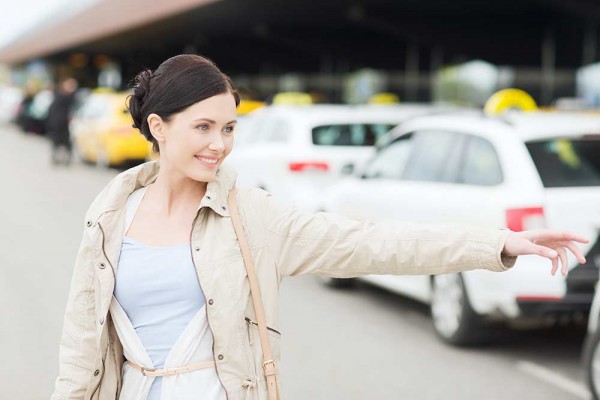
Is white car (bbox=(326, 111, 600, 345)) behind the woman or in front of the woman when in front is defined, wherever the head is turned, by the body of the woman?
behind

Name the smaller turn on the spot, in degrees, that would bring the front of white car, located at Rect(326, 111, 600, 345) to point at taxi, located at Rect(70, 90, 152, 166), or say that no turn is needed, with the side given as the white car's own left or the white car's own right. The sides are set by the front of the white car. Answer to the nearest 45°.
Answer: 0° — it already faces it

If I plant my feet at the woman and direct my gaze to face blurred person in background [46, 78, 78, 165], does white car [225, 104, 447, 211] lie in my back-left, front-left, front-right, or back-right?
front-right

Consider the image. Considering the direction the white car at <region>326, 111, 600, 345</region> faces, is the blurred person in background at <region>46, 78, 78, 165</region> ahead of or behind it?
ahead

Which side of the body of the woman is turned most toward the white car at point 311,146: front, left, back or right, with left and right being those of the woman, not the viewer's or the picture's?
back

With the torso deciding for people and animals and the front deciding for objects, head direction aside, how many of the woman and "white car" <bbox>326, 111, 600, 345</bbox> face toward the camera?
1

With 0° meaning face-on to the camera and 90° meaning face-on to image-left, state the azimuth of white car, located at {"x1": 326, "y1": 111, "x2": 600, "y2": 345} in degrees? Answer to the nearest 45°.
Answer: approximately 135°

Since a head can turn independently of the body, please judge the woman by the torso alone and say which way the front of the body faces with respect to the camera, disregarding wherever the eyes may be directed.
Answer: toward the camera

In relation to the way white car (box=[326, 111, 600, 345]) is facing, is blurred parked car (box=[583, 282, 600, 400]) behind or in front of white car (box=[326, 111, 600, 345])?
behind
